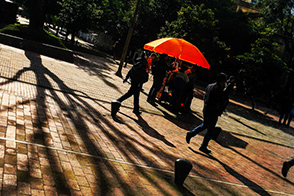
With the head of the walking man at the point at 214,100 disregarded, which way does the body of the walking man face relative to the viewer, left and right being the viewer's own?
facing to the right of the viewer

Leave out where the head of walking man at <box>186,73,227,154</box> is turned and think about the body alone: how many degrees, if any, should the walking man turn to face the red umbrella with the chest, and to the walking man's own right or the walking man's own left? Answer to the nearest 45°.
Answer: approximately 90° to the walking man's own left

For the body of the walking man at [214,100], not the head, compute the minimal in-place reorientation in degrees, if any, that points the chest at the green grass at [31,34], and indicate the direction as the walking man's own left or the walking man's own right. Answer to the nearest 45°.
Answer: approximately 135° to the walking man's own left
